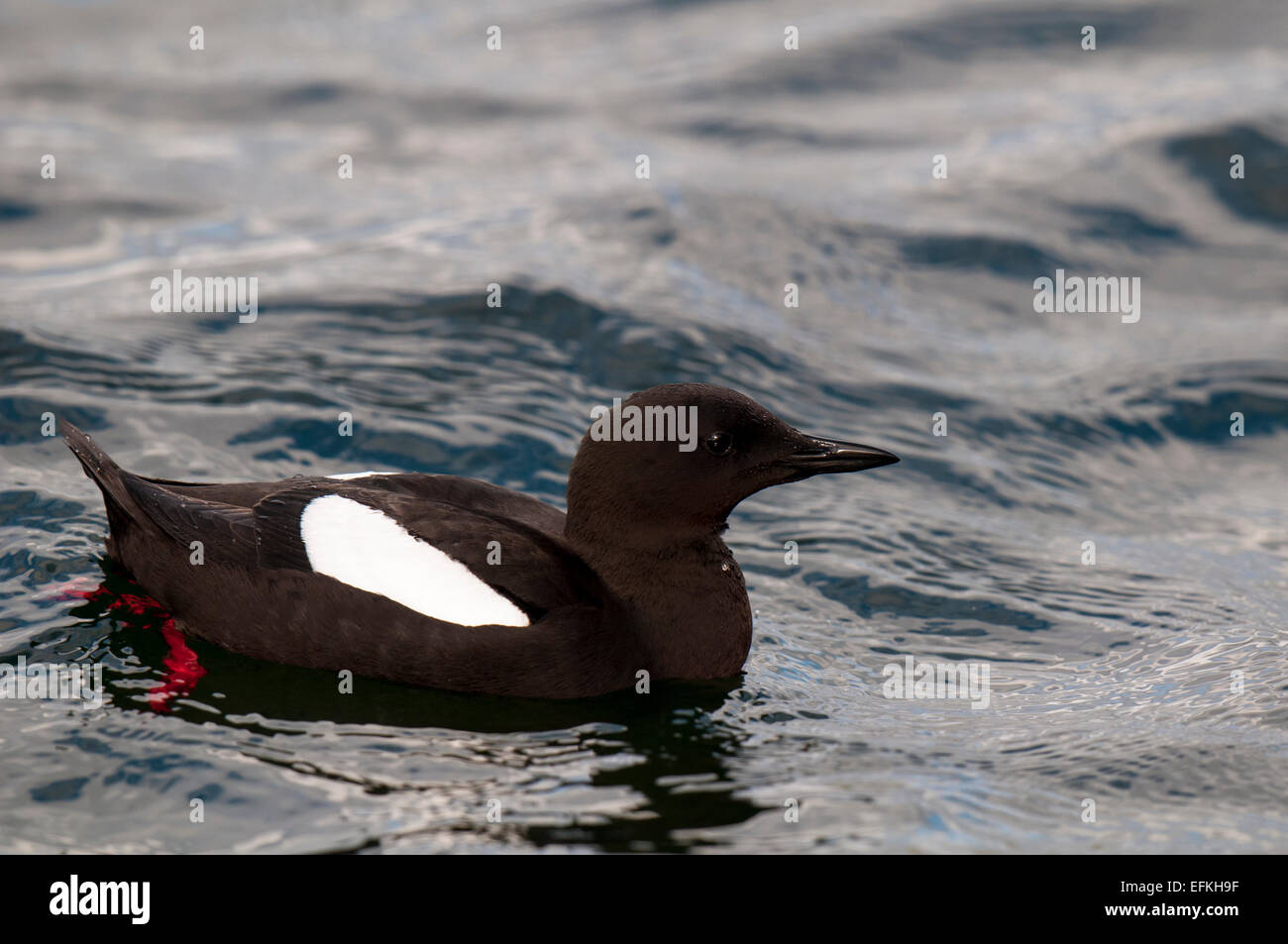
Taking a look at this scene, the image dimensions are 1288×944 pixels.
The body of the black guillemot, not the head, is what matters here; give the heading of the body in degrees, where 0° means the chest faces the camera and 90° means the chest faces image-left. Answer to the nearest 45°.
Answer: approximately 270°
